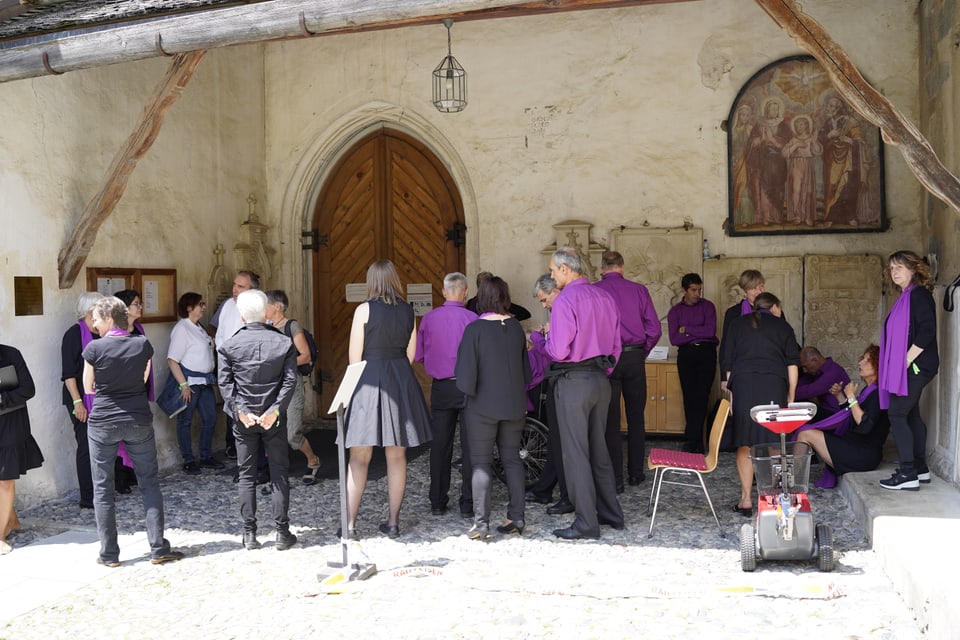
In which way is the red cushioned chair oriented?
to the viewer's left

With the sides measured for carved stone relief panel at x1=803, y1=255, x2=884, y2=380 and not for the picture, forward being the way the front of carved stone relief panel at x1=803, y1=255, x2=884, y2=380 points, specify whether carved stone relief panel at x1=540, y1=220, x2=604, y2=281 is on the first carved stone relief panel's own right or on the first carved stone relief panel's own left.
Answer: on the first carved stone relief panel's own right

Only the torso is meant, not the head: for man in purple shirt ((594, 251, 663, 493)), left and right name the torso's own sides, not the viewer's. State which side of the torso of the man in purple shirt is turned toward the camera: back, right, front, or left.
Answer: back

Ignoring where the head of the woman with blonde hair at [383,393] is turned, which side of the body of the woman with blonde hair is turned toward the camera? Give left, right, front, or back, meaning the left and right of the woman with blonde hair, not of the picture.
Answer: back

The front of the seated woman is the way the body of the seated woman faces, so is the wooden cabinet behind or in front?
in front

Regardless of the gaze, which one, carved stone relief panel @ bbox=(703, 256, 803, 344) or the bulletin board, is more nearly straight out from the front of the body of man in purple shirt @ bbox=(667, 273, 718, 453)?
the bulletin board

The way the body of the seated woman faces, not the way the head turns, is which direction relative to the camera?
to the viewer's left

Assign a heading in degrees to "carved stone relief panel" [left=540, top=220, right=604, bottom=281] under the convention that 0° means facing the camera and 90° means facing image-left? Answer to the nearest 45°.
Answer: approximately 0°

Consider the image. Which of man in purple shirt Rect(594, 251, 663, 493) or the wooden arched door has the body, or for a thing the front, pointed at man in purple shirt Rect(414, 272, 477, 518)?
the wooden arched door

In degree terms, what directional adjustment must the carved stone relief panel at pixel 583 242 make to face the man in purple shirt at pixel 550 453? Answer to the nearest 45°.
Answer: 0° — it already faces them

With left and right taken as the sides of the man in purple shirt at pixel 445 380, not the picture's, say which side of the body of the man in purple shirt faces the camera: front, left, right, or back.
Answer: back

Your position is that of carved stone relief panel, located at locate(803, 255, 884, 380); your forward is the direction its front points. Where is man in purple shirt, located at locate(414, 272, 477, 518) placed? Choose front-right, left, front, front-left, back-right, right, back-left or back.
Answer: front-right

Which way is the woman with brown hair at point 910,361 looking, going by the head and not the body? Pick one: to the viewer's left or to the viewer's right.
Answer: to the viewer's left

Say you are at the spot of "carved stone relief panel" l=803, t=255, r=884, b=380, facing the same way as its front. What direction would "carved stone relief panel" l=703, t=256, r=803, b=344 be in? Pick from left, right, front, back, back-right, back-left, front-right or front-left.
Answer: right

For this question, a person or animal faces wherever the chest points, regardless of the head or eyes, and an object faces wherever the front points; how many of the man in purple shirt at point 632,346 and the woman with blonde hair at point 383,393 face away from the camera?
2

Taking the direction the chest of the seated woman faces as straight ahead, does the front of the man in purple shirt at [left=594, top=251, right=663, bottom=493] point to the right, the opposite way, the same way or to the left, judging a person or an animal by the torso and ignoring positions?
to the right
